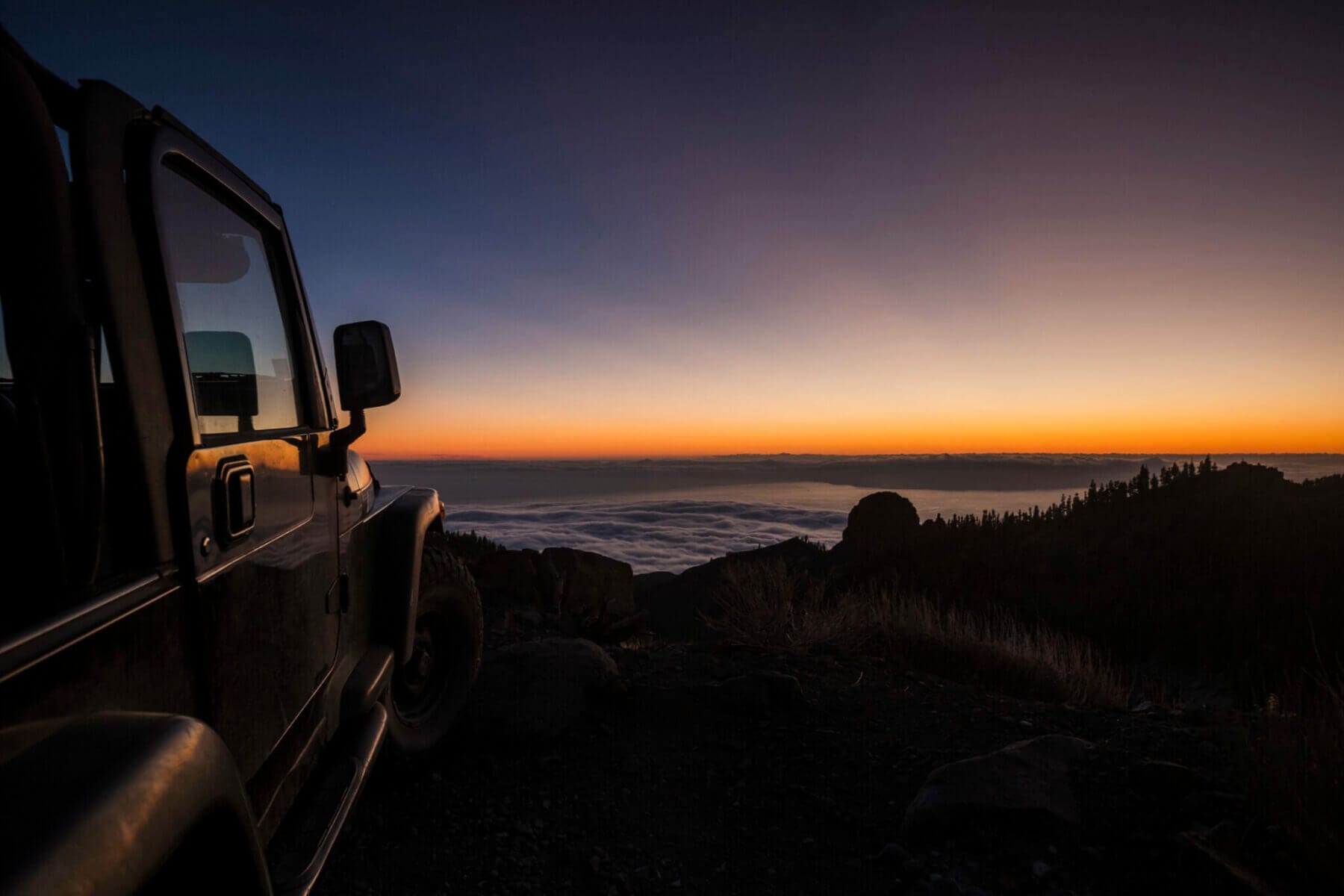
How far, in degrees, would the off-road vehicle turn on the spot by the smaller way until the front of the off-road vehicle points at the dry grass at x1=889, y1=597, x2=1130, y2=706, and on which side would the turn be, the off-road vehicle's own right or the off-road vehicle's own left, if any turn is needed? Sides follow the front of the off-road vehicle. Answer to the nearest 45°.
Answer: approximately 45° to the off-road vehicle's own right

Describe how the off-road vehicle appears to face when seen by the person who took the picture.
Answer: facing away from the viewer and to the right of the viewer

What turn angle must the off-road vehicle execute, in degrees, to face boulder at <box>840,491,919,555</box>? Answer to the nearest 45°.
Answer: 0° — it already faces it

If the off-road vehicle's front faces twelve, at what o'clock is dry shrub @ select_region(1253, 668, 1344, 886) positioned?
The dry shrub is roughly at 2 o'clock from the off-road vehicle.

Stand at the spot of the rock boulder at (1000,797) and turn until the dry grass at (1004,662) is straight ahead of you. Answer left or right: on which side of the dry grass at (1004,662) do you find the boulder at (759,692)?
left
